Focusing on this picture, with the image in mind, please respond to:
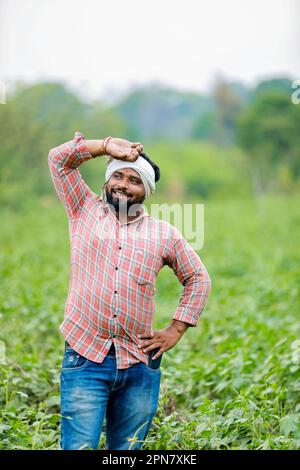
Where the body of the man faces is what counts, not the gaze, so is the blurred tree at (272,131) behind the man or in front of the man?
behind

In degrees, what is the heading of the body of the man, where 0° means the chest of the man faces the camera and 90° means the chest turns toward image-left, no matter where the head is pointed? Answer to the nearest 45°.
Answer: approximately 0°
